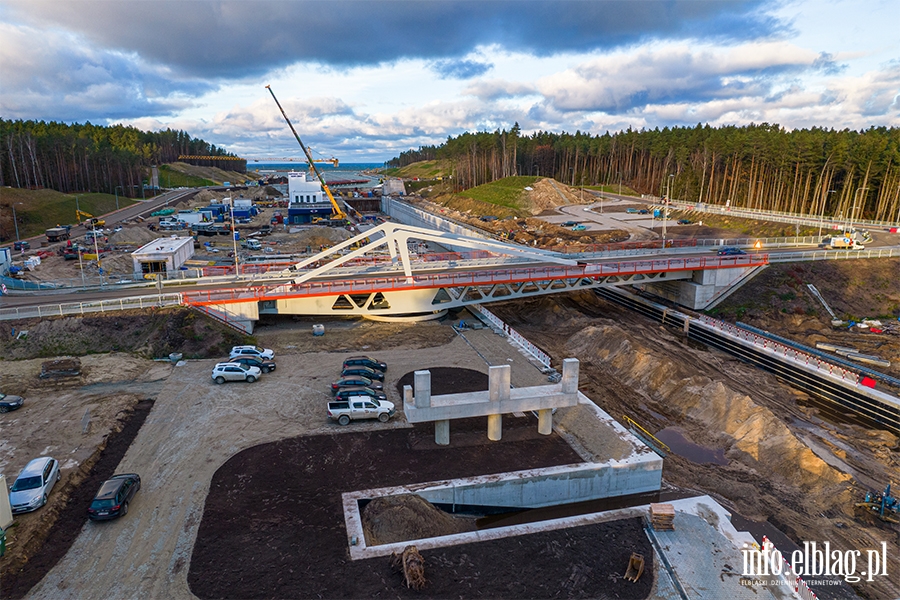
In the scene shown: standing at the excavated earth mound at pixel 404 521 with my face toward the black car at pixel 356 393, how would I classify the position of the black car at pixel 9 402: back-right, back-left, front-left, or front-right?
front-left

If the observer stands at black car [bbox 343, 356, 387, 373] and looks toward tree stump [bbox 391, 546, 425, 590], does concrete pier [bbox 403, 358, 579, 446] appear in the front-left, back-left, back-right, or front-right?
front-left

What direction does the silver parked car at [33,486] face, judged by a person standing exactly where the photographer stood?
facing the viewer and to the left of the viewer

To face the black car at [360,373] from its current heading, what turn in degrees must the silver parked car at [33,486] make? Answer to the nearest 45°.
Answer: approximately 135° to its left

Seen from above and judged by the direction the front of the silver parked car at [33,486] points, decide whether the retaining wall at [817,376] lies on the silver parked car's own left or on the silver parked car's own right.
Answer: on the silver parked car's own left

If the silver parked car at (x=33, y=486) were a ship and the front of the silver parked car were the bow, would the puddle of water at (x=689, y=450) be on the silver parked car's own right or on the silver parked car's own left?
on the silver parked car's own left

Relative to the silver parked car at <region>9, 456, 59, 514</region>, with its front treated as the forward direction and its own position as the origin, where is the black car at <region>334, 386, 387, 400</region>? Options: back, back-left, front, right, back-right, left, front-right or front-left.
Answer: back-left

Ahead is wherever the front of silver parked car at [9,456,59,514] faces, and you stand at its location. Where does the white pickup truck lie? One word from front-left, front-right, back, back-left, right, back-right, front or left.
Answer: back-left
